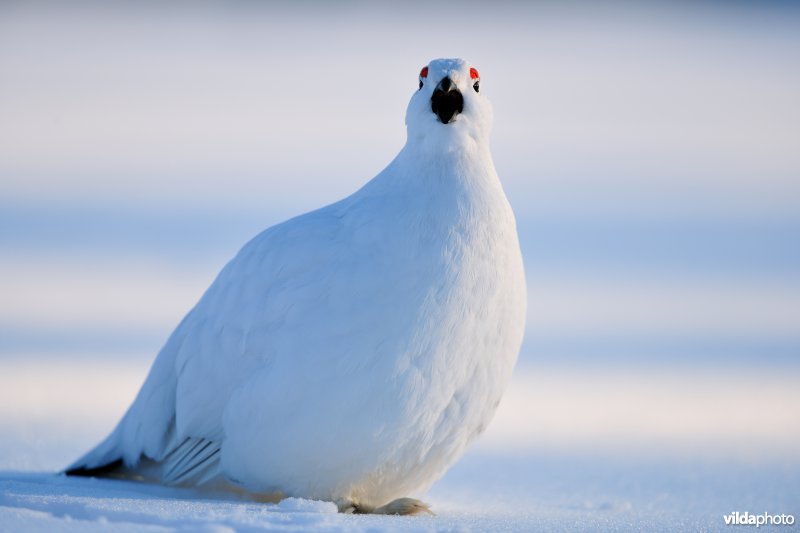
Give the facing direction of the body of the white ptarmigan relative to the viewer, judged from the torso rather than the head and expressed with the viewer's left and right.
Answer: facing the viewer and to the right of the viewer
